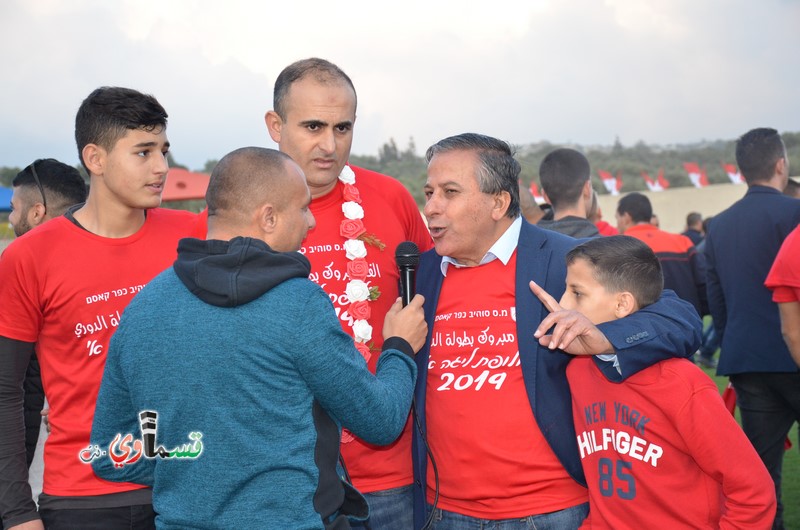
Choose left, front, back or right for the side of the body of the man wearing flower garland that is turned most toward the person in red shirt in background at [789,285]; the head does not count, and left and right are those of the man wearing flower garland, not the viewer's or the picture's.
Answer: left

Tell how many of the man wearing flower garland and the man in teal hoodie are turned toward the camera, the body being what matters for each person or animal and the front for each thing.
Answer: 1

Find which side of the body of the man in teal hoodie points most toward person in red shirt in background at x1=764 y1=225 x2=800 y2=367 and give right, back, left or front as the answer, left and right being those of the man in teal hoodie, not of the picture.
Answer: front

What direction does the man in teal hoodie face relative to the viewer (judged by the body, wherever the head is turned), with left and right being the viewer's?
facing away from the viewer and to the right of the viewer

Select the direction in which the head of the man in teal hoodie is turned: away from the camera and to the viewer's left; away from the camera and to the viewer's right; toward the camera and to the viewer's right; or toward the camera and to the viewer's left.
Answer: away from the camera and to the viewer's right

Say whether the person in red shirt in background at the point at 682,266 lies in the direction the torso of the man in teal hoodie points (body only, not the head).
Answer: yes

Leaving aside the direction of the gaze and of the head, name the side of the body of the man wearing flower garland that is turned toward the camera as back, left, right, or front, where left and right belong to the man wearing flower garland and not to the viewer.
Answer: front

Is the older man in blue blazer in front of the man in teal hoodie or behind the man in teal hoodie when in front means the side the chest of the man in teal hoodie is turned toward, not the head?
in front

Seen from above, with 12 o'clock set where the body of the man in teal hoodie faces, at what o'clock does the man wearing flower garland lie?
The man wearing flower garland is roughly at 11 o'clock from the man in teal hoodie.

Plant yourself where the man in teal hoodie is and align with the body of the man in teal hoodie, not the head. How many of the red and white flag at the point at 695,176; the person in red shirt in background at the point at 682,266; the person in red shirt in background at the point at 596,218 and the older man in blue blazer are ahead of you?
4

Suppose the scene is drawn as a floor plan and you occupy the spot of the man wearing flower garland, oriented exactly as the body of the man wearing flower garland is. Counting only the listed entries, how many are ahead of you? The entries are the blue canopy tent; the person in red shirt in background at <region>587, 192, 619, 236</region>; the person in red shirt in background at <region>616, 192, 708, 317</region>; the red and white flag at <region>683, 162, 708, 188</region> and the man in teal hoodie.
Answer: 1

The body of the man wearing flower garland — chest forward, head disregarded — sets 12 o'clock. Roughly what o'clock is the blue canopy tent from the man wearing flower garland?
The blue canopy tent is roughly at 5 o'clock from the man wearing flower garland.

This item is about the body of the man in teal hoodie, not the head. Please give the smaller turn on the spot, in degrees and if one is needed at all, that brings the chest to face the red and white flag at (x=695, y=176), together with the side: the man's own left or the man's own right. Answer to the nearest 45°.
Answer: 0° — they already face it

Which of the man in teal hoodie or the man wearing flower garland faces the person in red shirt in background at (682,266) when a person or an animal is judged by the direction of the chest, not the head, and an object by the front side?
the man in teal hoodie

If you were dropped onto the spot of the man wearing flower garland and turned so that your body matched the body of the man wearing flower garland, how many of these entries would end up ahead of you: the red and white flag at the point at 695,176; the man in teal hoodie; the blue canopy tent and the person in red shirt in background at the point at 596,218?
1

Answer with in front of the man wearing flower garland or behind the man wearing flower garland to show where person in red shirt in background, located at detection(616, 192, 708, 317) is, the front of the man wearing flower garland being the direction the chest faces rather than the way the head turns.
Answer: behind

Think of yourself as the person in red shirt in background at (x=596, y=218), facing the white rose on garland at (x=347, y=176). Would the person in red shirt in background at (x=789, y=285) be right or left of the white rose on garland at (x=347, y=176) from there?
left

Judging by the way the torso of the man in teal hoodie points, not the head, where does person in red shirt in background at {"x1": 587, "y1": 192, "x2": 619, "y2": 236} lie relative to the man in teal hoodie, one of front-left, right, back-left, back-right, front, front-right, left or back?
front
